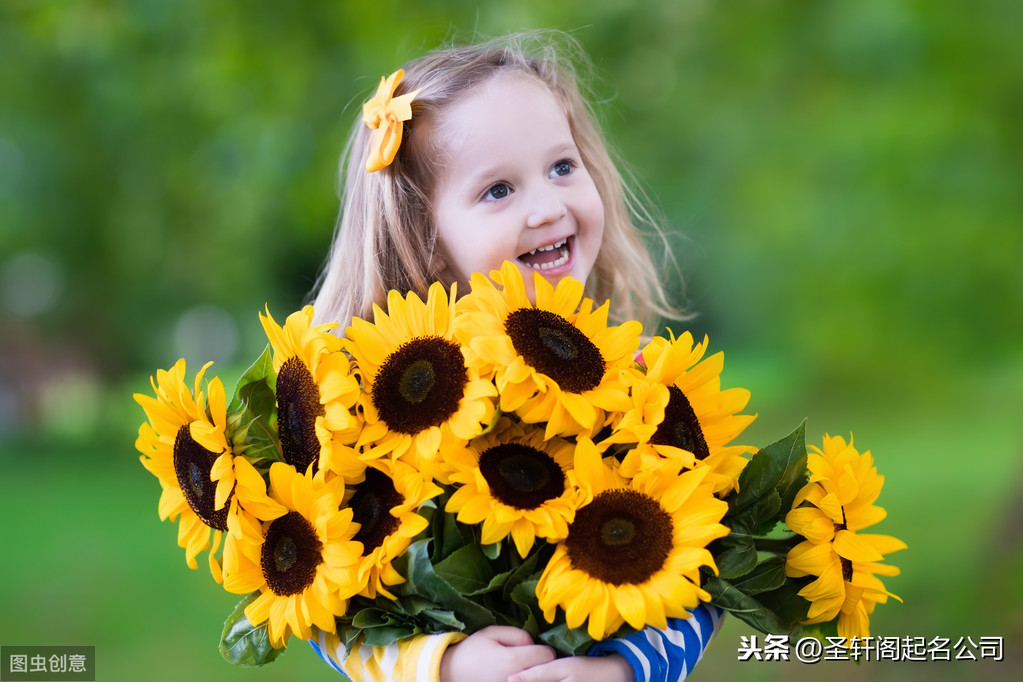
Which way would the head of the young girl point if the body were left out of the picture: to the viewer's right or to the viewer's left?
to the viewer's right

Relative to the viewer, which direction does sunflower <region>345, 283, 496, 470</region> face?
toward the camera

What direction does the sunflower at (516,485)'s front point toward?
toward the camera
